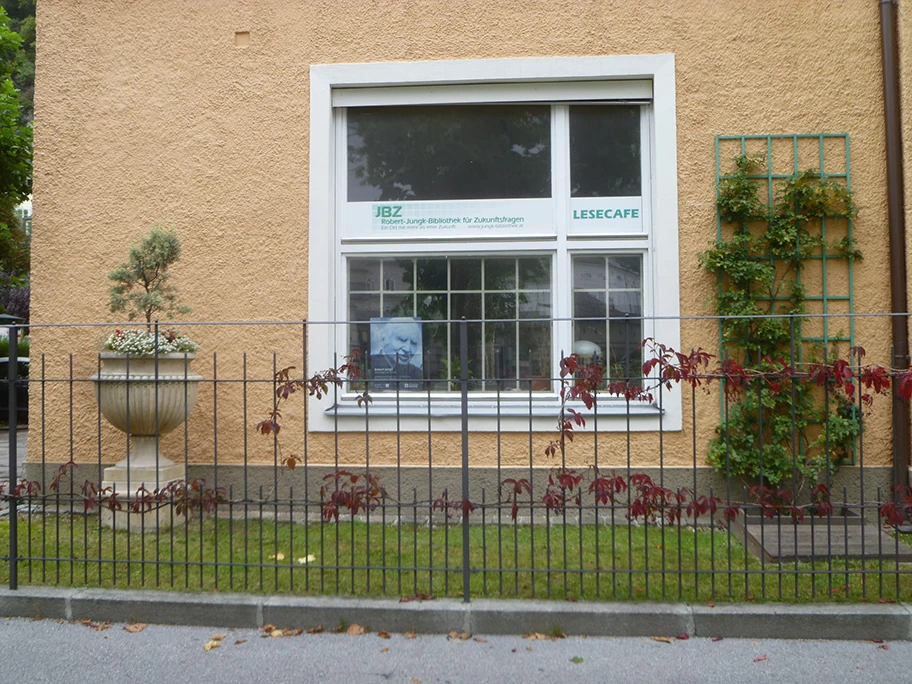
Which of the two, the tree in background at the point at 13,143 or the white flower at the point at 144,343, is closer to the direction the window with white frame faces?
the white flower

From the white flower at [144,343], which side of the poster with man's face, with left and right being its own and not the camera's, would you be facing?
right

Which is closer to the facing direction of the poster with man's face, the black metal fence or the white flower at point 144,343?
the black metal fence

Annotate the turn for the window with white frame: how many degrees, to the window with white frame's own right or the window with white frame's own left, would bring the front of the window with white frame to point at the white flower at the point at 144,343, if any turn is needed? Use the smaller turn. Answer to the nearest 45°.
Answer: approximately 90° to the window with white frame's own right

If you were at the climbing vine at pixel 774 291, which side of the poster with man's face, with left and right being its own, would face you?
left

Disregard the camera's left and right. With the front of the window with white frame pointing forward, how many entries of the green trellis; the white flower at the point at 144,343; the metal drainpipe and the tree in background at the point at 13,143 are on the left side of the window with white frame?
2

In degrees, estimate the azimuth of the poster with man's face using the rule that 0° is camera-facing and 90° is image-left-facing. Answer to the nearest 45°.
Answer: approximately 0°

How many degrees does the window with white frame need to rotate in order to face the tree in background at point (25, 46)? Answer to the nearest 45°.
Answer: approximately 135° to its right

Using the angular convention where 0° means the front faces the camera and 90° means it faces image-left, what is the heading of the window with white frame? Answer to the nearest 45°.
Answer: approximately 0°

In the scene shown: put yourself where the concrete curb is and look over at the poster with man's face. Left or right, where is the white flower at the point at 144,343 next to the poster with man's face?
left
